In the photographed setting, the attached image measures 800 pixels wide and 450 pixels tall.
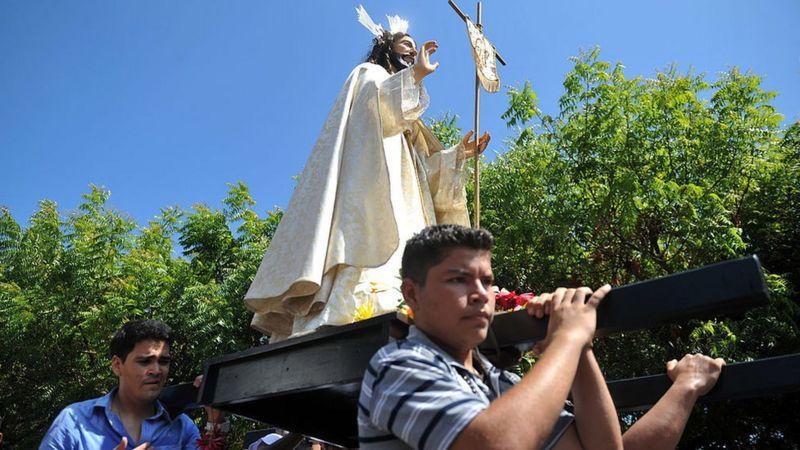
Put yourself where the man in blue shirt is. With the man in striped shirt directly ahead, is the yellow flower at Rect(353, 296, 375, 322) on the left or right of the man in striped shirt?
left

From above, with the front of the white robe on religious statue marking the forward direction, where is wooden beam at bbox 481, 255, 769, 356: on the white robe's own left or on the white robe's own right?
on the white robe's own right

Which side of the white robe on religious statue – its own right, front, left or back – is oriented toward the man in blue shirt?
back

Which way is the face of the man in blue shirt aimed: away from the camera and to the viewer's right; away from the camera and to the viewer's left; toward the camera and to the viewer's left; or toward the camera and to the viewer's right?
toward the camera and to the viewer's right

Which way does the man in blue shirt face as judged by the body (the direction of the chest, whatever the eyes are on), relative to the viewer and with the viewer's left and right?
facing the viewer and to the right of the viewer

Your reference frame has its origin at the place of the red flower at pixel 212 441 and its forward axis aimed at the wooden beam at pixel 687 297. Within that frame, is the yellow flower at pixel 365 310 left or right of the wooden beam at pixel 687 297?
left

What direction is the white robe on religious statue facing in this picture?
to the viewer's right
